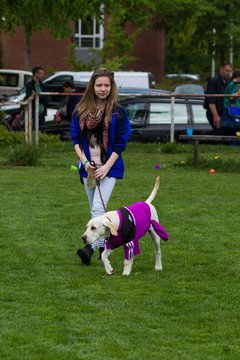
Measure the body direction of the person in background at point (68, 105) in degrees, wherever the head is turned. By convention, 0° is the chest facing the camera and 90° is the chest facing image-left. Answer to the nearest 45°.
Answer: approximately 45°

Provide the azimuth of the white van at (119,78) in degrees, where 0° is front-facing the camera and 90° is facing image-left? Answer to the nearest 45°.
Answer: approximately 90°

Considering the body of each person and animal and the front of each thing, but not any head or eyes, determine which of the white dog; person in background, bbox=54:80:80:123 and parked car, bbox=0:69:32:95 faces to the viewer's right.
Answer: the parked car

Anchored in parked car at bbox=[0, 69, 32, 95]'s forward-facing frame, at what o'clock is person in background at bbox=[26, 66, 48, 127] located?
The person in background is roughly at 3 o'clock from the parked car.

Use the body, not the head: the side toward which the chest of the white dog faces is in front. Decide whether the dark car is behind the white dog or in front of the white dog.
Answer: behind

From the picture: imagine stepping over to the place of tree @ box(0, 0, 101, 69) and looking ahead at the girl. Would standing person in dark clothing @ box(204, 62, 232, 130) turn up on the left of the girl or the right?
left
